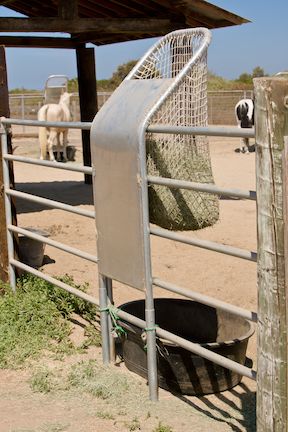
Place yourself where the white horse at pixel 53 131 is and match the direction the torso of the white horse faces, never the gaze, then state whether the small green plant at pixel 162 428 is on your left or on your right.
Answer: on your right

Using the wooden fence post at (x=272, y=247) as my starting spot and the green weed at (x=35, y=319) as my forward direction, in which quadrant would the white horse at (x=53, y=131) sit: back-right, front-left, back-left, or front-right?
front-right

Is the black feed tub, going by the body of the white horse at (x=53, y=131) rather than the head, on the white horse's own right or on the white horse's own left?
on the white horse's own right

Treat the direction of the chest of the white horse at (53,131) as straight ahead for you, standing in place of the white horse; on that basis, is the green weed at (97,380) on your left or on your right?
on your right

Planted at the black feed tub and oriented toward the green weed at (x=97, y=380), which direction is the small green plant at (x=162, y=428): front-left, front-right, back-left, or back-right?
front-left

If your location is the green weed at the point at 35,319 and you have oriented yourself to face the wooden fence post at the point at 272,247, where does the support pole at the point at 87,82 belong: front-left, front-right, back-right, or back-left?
back-left

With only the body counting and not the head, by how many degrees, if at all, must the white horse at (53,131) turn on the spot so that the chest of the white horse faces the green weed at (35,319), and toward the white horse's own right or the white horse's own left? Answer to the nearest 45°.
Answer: approximately 135° to the white horse's own right

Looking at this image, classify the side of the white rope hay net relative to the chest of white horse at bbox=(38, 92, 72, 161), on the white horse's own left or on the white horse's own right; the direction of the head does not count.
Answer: on the white horse's own right
